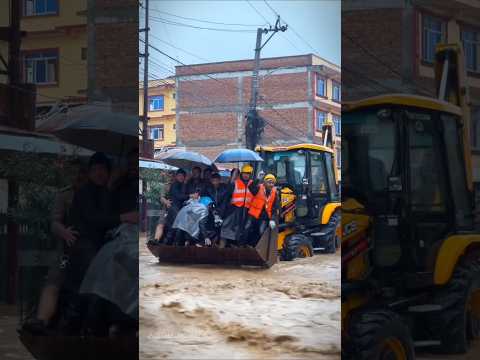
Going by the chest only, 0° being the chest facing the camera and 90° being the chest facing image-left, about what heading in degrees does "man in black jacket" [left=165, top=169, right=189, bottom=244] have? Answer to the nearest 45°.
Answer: approximately 315°

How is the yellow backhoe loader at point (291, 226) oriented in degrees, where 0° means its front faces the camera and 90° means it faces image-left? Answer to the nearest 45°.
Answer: approximately 45°

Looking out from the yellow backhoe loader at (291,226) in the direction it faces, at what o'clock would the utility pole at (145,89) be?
The utility pole is roughly at 2 o'clock from the yellow backhoe loader.

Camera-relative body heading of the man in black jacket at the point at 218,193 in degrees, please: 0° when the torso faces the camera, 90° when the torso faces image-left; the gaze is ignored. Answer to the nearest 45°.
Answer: approximately 0°
